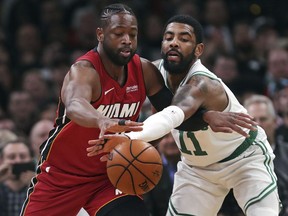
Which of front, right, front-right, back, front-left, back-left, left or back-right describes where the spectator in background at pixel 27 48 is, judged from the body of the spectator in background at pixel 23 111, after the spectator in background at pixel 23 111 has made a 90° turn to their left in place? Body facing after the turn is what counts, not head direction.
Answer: left

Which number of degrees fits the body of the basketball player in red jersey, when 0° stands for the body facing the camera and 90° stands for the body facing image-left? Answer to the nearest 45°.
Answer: approximately 315°

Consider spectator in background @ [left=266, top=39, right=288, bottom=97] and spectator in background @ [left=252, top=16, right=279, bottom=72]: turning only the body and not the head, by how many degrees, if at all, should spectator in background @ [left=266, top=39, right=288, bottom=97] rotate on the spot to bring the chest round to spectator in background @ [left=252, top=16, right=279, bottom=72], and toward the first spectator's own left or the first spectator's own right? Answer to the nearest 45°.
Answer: approximately 180°

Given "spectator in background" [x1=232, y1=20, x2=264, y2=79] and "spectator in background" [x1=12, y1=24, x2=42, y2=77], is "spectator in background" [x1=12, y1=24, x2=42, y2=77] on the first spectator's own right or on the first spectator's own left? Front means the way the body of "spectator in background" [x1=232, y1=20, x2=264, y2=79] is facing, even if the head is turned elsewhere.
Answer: on the first spectator's own right

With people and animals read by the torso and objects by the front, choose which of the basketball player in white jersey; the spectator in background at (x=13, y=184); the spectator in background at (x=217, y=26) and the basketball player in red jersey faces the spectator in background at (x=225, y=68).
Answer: the spectator in background at (x=217, y=26)

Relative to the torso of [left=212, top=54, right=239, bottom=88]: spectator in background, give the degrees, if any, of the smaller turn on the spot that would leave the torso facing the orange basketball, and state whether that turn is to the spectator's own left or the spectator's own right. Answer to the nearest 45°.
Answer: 0° — they already face it

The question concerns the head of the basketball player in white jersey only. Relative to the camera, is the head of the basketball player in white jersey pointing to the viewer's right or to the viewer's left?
to the viewer's left

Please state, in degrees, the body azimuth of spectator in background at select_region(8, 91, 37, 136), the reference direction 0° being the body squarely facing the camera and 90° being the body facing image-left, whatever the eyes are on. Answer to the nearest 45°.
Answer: approximately 0°

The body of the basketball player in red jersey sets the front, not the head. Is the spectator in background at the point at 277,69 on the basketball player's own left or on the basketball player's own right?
on the basketball player's own left

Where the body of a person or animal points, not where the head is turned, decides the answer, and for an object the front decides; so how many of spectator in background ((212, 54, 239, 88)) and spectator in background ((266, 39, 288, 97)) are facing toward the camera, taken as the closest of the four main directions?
2

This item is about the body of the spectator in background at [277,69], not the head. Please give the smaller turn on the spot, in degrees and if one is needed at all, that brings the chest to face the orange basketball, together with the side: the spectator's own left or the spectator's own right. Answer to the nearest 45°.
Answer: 0° — they already face it

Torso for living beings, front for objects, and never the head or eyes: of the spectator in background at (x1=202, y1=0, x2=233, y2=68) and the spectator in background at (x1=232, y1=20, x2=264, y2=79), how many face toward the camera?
2

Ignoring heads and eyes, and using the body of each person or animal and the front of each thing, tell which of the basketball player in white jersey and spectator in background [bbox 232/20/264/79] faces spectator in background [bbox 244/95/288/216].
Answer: spectator in background [bbox 232/20/264/79]

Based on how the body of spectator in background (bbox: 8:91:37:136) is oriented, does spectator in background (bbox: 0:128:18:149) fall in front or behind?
in front
